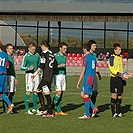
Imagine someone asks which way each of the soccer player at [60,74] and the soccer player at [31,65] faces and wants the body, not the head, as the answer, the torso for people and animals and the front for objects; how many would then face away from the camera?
0

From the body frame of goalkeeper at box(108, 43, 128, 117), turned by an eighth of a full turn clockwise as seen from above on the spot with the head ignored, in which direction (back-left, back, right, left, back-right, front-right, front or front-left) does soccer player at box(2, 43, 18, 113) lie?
right

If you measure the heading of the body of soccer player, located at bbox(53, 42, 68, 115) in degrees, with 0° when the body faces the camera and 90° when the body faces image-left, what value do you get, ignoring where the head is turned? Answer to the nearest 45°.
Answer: approximately 315°

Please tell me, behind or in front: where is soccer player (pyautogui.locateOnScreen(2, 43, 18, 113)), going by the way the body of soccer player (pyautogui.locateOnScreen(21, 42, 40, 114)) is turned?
behind

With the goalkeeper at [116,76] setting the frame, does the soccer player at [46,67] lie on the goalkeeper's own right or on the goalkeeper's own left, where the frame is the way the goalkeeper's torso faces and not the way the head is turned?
on the goalkeeper's own right

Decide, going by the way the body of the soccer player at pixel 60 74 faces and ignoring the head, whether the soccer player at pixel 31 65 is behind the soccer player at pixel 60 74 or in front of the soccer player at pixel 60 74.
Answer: behind
